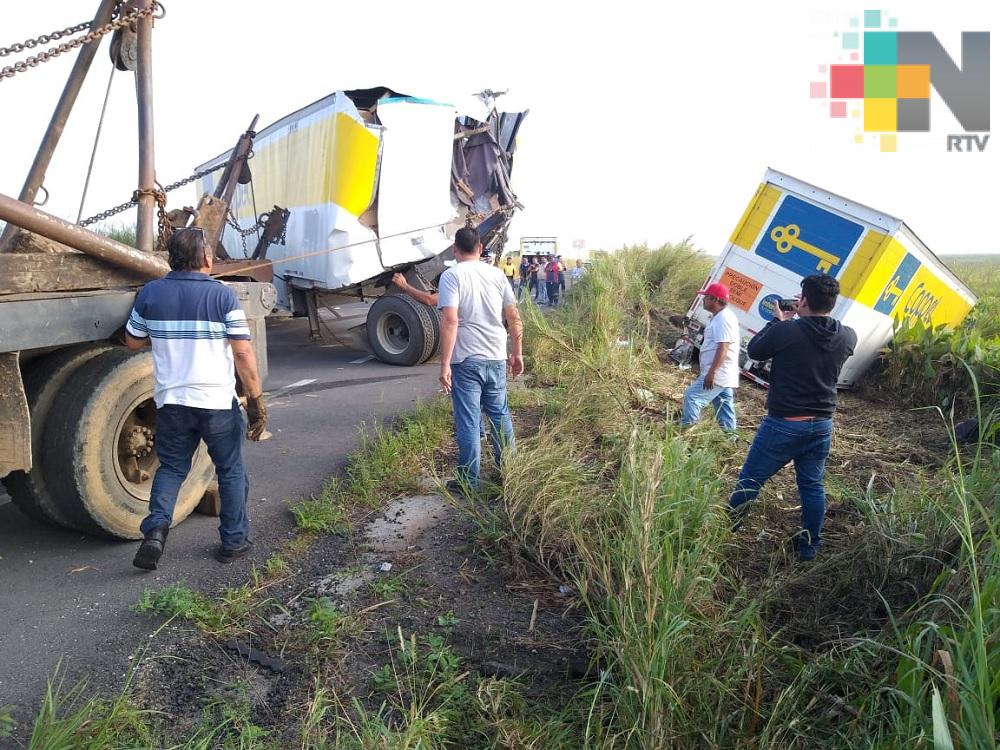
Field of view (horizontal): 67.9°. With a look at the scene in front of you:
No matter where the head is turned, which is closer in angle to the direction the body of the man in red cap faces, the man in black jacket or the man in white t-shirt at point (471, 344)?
the man in white t-shirt

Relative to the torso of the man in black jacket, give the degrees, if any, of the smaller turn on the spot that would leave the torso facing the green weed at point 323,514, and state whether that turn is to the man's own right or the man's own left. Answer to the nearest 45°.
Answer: approximately 45° to the man's own left

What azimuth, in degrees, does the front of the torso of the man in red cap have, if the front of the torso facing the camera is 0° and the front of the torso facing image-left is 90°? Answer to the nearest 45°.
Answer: approximately 90°

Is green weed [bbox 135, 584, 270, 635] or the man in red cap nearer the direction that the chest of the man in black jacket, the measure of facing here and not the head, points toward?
the man in red cap

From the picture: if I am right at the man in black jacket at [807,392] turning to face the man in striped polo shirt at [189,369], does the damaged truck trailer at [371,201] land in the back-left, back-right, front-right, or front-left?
front-right

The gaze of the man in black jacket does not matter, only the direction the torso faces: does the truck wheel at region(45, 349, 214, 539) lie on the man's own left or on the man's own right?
on the man's own left

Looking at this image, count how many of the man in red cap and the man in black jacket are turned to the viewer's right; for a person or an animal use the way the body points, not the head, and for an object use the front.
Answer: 0

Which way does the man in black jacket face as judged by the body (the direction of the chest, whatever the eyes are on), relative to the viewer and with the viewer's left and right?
facing away from the viewer and to the left of the viewer

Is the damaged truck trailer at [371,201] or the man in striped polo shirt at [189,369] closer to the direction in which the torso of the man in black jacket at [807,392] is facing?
the damaged truck trailer

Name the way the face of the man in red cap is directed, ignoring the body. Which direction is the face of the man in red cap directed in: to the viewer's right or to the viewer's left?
to the viewer's left

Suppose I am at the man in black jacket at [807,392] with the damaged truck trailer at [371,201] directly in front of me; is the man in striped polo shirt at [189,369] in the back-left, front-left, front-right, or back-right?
front-left

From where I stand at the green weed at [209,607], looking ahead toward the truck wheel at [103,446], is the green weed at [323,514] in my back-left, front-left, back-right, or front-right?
front-right

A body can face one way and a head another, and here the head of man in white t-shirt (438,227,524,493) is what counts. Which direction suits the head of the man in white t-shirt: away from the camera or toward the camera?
away from the camera

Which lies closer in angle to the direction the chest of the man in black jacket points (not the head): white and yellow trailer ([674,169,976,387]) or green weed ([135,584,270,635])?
the white and yellow trailer
